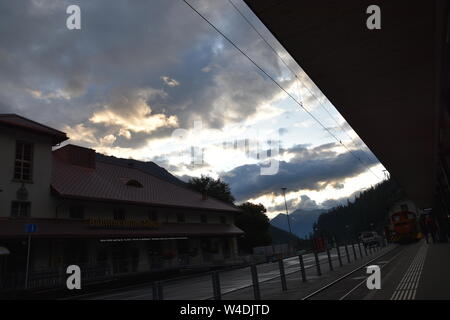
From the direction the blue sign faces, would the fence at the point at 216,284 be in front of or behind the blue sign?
in front

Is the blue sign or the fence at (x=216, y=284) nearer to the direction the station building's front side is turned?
the fence

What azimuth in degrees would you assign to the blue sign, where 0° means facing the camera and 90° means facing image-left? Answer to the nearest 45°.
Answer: approximately 0°

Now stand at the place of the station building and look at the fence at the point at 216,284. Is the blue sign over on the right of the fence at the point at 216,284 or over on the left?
right

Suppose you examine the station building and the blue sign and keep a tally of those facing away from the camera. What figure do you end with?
0

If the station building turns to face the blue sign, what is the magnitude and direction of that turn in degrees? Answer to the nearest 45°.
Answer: approximately 90° to its right

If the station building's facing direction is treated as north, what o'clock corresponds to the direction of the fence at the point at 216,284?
The fence is roughly at 1 o'clock from the station building.
